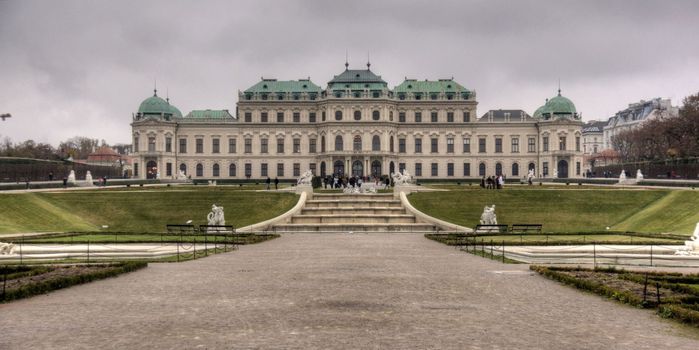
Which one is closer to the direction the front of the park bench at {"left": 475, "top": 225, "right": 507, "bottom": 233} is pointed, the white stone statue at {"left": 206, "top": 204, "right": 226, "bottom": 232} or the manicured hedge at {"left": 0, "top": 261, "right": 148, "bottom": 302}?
the manicured hedge

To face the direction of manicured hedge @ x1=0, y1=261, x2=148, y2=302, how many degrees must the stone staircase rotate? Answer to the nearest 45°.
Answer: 0° — it already faces it

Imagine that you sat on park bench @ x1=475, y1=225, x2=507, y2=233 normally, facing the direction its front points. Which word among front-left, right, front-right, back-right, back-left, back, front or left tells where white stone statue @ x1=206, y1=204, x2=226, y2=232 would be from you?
right

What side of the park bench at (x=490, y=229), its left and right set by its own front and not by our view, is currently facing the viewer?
front

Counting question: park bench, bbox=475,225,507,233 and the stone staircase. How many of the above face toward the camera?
2

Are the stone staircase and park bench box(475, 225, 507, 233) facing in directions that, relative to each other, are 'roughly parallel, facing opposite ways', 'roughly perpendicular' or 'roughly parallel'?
roughly parallel

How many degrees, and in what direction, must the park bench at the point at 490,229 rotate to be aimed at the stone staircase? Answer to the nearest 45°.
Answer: approximately 135° to its right

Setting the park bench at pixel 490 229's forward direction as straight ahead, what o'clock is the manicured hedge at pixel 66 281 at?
The manicured hedge is roughly at 1 o'clock from the park bench.

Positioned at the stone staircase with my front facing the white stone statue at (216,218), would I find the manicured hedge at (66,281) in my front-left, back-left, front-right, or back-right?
front-left

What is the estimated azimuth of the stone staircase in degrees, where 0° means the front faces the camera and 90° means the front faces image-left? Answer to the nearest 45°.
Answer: approximately 0°

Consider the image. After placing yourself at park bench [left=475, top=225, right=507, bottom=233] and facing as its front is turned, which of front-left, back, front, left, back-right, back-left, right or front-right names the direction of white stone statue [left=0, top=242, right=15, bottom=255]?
front-right

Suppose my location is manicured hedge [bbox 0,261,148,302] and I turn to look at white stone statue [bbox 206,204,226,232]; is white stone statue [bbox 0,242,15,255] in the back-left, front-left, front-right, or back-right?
front-left

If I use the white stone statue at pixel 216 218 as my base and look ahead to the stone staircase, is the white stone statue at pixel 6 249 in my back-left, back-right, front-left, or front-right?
back-right

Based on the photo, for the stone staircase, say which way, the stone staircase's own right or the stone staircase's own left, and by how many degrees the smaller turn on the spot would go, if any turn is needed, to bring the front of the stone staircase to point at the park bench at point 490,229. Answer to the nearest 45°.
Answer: approximately 45° to the stone staircase's own left

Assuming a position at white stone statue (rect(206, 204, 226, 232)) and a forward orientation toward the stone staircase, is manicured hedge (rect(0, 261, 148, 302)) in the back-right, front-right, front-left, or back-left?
back-right
